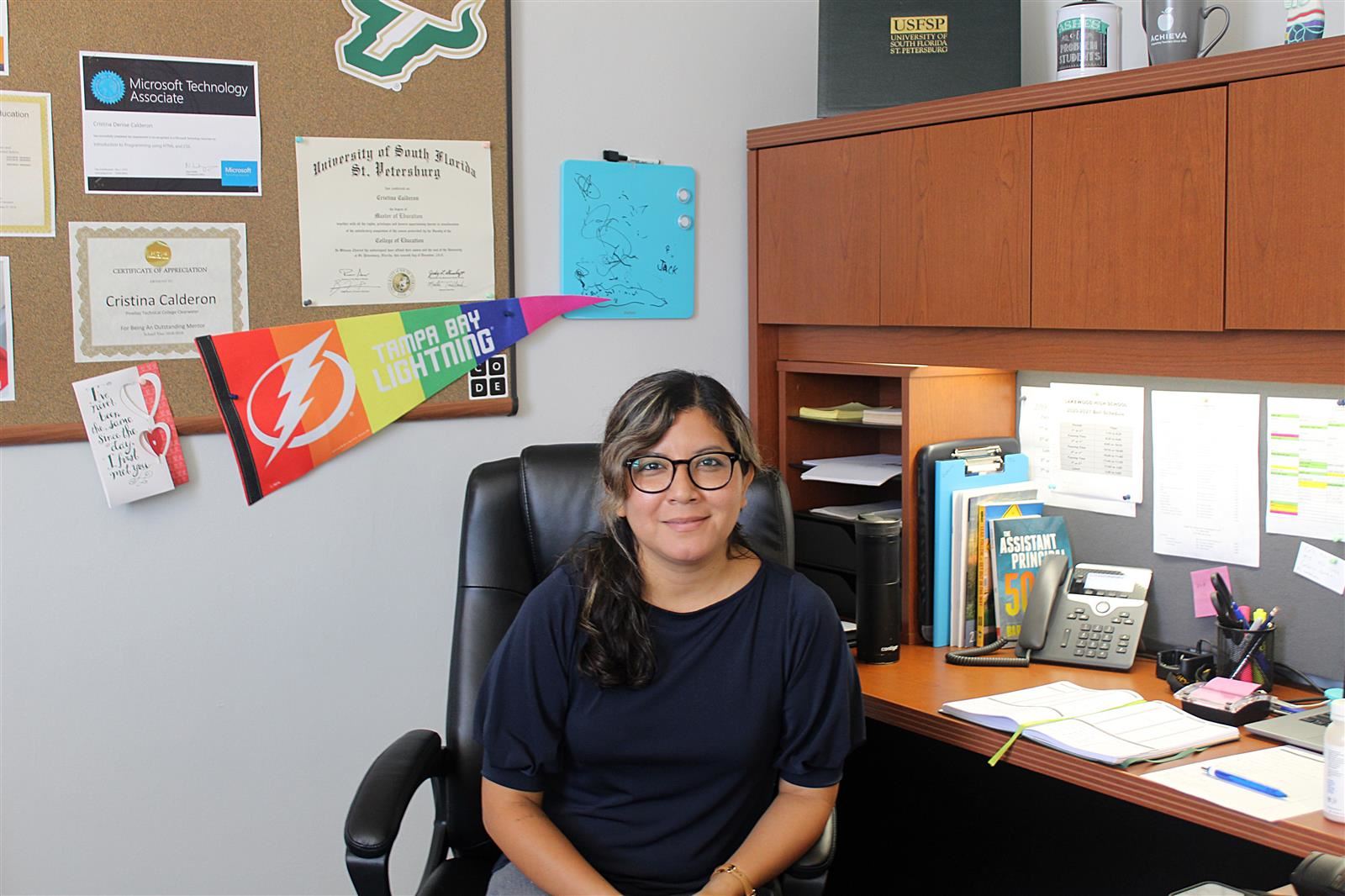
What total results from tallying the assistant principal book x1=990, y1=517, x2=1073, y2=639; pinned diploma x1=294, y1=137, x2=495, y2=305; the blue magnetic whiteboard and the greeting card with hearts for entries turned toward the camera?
4

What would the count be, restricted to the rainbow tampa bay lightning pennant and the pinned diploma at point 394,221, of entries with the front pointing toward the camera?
2

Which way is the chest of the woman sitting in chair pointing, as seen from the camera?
toward the camera

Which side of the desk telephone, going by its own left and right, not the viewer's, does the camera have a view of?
front

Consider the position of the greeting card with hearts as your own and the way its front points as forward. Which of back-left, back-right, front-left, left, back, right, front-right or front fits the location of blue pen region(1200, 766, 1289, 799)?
front-left

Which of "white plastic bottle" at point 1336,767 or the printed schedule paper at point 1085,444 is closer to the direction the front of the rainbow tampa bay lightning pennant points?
the white plastic bottle

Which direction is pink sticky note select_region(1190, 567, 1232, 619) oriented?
toward the camera
